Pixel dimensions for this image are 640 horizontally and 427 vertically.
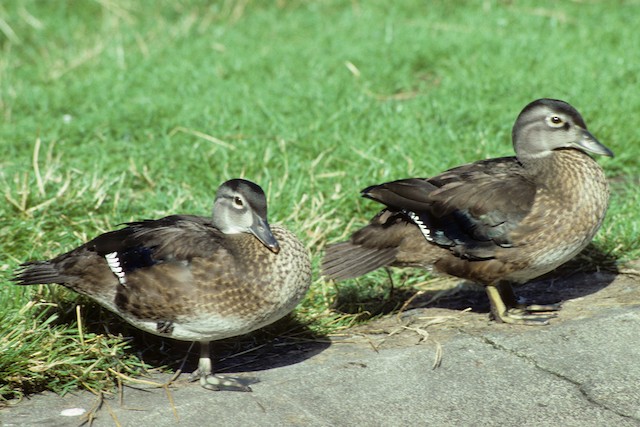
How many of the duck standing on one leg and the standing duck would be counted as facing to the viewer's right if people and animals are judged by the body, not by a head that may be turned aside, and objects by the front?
2

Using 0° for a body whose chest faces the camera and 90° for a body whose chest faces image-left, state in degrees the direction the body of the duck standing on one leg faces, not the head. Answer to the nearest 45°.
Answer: approximately 270°

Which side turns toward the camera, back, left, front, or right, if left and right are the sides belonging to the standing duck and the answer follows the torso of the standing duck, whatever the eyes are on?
right

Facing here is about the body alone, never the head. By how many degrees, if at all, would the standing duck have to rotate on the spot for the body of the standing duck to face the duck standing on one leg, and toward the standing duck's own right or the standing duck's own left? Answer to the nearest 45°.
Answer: approximately 135° to the standing duck's own right
